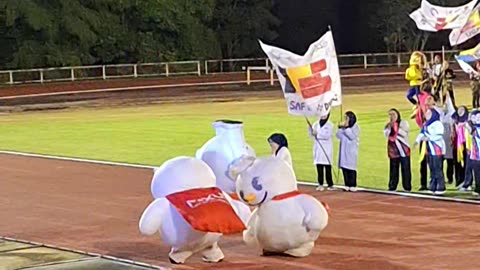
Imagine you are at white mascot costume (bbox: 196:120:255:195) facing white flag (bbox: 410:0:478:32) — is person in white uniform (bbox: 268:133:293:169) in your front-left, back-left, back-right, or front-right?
front-right

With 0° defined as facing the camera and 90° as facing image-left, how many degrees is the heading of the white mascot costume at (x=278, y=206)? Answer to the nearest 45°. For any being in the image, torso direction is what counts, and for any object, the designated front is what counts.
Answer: approximately 45°

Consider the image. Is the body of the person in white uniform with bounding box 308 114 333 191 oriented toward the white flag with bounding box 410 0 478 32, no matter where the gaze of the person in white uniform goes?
no

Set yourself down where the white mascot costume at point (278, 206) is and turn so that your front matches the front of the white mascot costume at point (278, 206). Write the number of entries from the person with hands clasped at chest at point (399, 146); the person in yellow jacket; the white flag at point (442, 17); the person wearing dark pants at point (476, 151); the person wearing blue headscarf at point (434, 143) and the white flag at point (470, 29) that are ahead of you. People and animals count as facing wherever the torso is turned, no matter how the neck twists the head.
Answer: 0

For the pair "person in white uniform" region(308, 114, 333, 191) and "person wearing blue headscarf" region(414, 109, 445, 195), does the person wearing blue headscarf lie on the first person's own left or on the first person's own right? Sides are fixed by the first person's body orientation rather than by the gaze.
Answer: on the first person's own left

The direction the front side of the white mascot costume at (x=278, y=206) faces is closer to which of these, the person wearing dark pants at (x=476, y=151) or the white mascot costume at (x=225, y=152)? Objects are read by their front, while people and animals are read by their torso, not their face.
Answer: the white mascot costume

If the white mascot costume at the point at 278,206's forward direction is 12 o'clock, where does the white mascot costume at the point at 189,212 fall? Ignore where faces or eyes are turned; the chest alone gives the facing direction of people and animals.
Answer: the white mascot costume at the point at 189,212 is roughly at 1 o'clock from the white mascot costume at the point at 278,206.

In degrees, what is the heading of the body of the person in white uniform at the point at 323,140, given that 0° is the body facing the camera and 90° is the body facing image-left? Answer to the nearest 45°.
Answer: approximately 45°

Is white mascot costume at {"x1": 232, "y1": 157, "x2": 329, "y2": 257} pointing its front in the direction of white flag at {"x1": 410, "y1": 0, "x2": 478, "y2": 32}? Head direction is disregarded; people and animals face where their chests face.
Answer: no

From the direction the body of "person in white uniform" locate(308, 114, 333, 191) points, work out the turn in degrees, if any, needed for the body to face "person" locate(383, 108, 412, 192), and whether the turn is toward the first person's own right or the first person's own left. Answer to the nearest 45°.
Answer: approximately 135° to the first person's own left

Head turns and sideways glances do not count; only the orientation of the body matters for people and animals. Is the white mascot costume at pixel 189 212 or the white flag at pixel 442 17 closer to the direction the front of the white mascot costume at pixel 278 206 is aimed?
the white mascot costume

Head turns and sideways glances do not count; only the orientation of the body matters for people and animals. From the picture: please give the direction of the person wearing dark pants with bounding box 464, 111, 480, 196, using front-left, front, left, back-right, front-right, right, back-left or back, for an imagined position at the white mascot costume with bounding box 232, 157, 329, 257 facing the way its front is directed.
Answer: back

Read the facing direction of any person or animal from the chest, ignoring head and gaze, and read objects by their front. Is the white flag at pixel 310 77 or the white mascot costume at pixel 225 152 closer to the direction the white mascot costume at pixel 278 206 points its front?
the white mascot costume

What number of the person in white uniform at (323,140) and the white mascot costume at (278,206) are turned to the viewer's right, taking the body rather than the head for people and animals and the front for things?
0

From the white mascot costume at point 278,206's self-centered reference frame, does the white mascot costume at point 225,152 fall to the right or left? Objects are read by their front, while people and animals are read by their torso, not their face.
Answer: on its right
